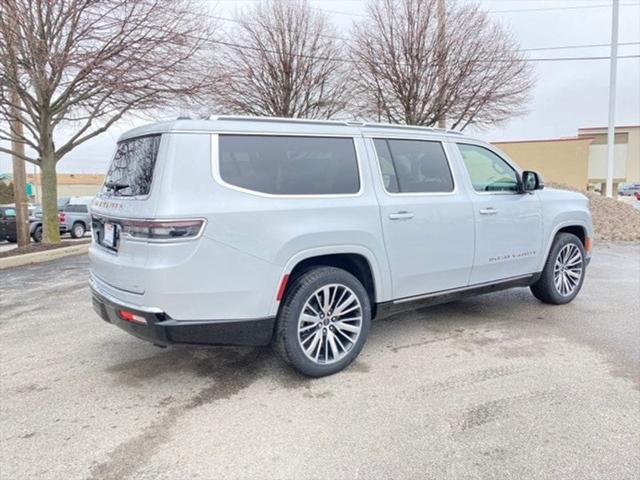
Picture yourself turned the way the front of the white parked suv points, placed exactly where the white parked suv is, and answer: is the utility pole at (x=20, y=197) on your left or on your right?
on your left

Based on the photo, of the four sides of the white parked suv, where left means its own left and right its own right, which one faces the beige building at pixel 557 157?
front

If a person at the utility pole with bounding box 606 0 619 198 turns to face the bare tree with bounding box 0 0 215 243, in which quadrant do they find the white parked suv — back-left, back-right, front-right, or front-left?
front-left

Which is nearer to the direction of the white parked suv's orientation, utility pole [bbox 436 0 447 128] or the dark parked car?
the utility pole

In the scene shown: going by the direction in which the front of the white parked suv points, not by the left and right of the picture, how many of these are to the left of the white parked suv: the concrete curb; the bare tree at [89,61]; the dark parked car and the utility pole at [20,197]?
4

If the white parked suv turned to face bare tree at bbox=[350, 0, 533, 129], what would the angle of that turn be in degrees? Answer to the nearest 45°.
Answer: approximately 45° to its left

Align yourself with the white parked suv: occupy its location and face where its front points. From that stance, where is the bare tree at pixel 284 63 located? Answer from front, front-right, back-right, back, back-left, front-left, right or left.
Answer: front-left

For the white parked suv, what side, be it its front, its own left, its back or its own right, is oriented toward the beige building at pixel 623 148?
front

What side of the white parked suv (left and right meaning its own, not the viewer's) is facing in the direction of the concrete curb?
left

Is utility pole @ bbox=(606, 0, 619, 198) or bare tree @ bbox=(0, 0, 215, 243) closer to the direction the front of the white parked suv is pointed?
the utility pole

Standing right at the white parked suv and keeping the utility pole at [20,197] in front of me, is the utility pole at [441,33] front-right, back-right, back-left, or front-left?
front-right

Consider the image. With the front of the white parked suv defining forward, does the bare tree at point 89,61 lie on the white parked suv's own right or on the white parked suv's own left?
on the white parked suv's own left

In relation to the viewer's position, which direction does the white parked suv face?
facing away from the viewer and to the right of the viewer

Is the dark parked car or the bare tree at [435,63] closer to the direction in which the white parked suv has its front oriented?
the bare tree
